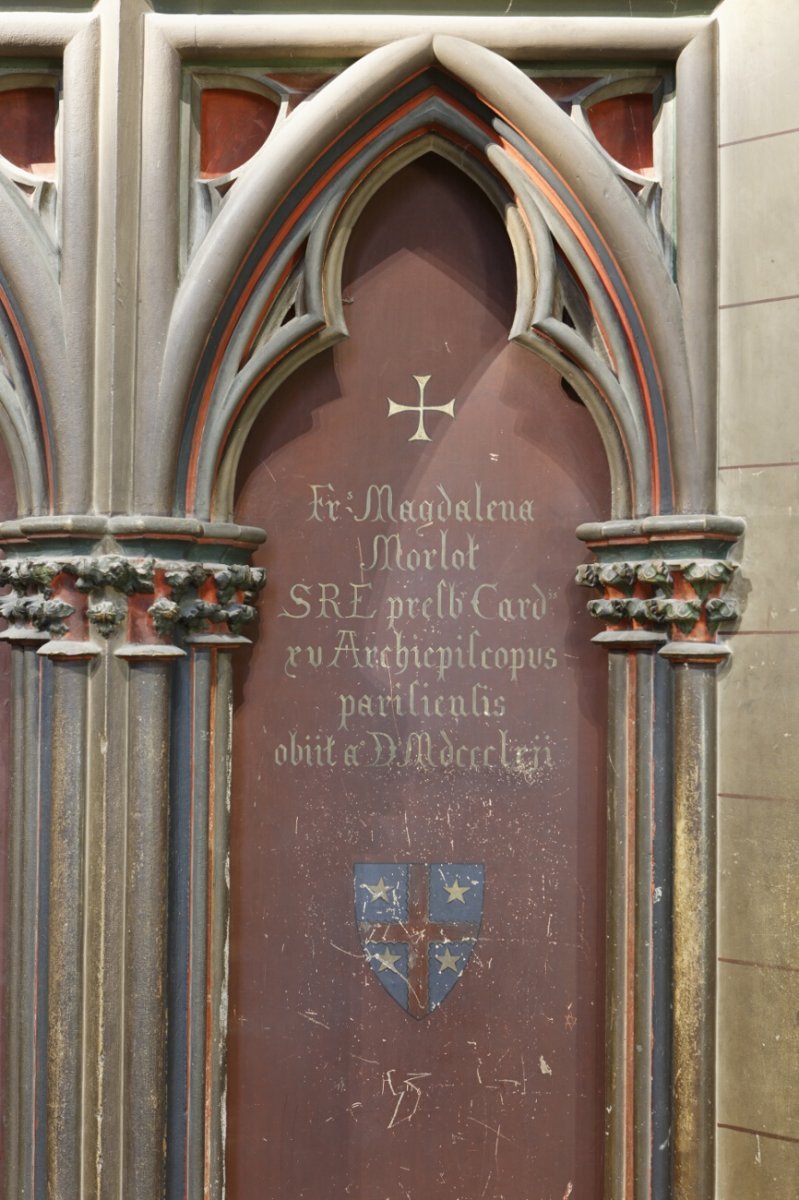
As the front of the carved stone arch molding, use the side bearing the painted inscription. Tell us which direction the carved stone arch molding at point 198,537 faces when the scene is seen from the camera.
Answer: facing the viewer
